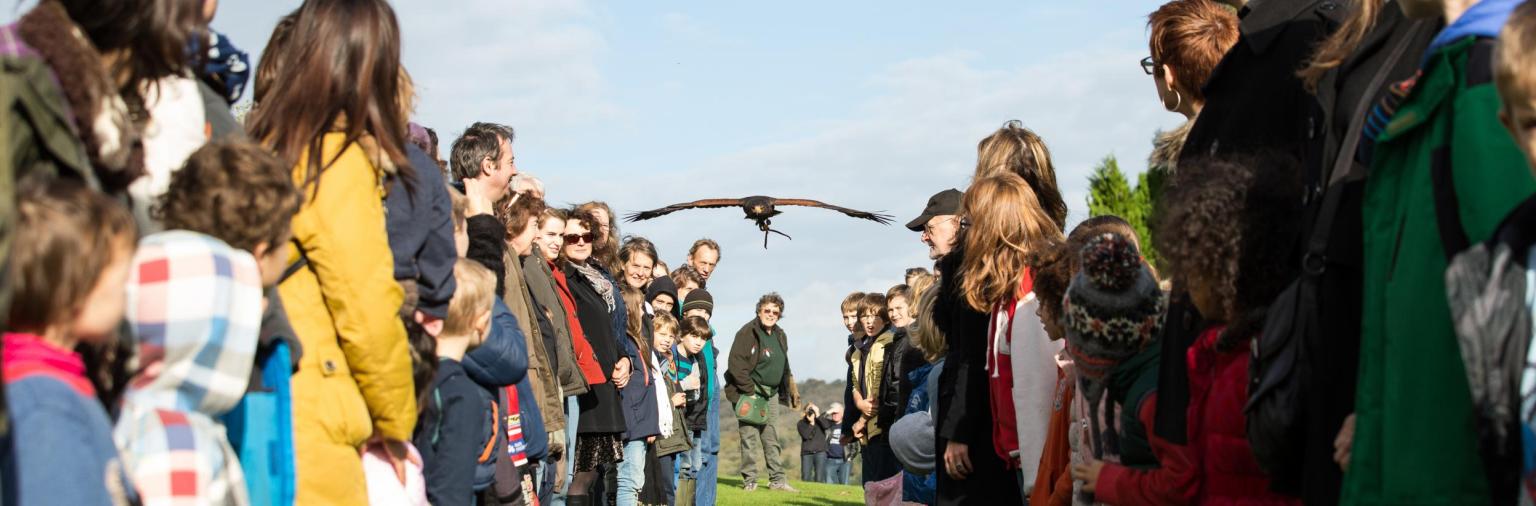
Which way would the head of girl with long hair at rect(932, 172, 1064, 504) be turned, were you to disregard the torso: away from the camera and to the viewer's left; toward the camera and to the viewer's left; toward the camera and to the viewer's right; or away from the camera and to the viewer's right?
away from the camera and to the viewer's left

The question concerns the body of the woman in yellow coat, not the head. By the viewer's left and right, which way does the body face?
facing away from the viewer and to the right of the viewer

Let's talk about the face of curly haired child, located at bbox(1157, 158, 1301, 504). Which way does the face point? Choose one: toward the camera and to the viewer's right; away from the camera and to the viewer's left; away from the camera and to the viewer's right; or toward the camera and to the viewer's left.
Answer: away from the camera and to the viewer's left

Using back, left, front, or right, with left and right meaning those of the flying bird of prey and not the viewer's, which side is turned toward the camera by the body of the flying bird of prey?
front

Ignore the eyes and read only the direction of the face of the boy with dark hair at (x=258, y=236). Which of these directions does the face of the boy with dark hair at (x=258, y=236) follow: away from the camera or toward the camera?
away from the camera

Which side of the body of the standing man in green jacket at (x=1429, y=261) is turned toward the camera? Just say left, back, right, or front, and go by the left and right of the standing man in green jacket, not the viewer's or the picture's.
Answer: left

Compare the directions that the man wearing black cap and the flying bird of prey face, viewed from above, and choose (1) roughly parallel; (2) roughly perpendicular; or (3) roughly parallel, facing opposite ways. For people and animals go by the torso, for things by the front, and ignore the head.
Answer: roughly perpendicular

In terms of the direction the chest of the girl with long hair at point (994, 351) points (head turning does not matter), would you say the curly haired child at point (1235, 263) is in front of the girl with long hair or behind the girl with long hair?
behind

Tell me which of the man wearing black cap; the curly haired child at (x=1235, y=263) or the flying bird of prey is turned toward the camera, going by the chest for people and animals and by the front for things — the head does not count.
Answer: the flying bird of prey

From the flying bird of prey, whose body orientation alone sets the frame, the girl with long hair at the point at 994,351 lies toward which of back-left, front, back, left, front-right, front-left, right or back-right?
front
